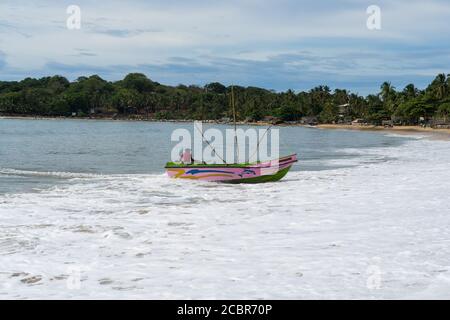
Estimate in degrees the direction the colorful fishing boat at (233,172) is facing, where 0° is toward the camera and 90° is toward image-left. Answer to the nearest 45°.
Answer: approximately 270°
